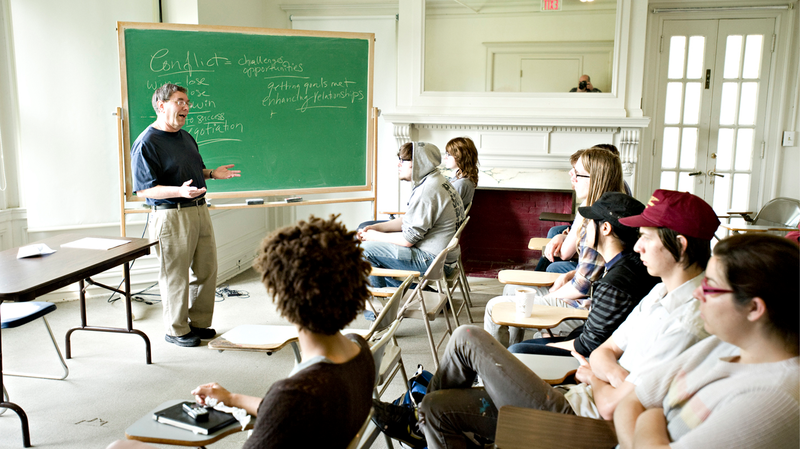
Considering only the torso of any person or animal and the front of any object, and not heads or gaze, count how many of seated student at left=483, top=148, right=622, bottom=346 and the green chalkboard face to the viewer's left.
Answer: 1

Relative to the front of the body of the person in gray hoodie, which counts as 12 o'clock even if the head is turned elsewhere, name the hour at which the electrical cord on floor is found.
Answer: The electrical cord on floor is roughly at 1 o'clock from the person in gray hoodie.

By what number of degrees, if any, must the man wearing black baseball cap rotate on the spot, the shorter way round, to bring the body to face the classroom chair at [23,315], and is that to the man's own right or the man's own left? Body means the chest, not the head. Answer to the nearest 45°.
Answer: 0° — they already face it

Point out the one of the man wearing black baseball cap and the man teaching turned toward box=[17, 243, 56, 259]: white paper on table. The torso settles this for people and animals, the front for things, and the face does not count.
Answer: the man wearing black baseball cap

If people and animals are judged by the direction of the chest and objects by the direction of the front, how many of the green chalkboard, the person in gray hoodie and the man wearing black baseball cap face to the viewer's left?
2

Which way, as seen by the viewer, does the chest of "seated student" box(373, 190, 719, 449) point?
to the viewer's left

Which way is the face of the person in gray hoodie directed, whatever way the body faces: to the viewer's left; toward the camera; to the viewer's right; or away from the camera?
to the viewer's left

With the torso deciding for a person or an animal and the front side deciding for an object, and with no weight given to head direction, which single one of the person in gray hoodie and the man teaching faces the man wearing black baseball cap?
the man teaching

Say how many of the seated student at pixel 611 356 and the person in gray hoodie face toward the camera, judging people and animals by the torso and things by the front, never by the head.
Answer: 0

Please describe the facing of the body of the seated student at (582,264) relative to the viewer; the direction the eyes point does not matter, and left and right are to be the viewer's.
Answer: facing to the left of the viewer

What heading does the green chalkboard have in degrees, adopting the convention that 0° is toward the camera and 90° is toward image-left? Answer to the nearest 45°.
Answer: approximately 0°

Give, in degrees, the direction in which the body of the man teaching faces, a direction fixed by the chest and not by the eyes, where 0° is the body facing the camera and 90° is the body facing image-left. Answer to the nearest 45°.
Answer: approximately 315°

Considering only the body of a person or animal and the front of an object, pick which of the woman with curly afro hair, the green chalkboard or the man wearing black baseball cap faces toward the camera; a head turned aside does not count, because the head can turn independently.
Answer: the green chalkboard

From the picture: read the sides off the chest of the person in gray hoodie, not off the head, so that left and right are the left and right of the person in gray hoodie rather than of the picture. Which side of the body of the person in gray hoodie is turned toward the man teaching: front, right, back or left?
front

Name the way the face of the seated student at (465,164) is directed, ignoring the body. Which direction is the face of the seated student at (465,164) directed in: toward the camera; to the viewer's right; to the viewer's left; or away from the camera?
to the viewer's left

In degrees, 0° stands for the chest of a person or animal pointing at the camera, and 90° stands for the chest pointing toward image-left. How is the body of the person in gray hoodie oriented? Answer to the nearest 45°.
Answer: approximately 90°
